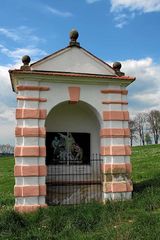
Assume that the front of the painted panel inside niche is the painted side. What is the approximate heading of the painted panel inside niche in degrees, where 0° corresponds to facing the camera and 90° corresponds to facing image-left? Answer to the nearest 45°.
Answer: approximately 0°
